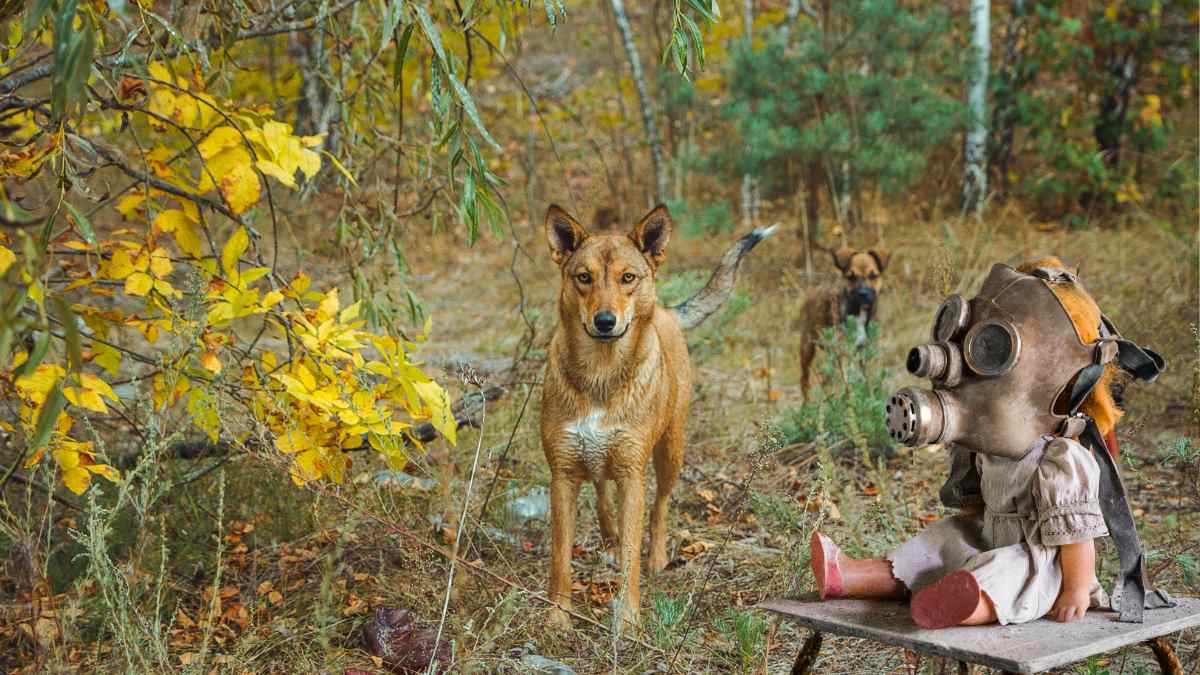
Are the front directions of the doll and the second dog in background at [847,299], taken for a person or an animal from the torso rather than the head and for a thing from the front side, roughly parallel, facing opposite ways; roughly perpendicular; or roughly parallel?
roughly perpendicular

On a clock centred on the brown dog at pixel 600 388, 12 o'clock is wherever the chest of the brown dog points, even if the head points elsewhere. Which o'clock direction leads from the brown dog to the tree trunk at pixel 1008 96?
The tree trunk is roughly at 7 o'clock from the brown dog.

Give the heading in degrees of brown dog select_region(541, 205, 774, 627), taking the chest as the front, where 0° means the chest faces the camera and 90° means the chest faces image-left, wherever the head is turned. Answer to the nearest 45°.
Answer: approximately 0°

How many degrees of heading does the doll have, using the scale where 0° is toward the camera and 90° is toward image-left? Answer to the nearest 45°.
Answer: approximately 45°

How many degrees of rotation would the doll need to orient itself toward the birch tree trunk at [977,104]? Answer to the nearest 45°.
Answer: approximately 135° to its right

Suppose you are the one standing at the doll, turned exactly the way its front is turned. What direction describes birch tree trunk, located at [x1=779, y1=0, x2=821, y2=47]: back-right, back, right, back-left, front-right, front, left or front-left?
back-right

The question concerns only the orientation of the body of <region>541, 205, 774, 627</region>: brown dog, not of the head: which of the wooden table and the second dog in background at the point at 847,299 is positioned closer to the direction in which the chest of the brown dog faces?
the wooden table

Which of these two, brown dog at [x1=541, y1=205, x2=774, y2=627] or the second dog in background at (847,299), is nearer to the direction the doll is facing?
the brown dog

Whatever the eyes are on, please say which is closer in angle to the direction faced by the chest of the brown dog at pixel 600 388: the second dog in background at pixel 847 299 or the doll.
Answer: the doll

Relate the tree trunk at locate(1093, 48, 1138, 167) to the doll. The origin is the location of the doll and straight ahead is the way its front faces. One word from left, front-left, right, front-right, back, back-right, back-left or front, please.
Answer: back-right

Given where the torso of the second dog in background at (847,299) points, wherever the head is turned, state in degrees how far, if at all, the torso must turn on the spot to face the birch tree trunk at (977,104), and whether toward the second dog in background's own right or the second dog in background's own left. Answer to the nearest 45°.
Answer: approximately 135° to the second dog in background's own left
